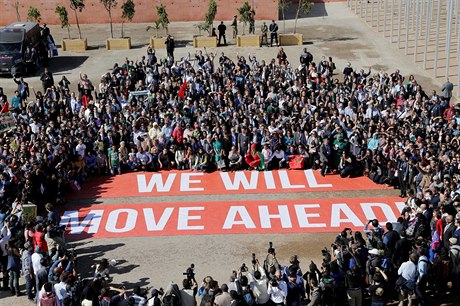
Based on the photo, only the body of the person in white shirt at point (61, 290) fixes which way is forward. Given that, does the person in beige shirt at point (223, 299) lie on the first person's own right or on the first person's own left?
on the first person's own right

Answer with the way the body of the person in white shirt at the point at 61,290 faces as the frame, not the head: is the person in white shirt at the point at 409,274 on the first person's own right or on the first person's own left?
on the first person's own right

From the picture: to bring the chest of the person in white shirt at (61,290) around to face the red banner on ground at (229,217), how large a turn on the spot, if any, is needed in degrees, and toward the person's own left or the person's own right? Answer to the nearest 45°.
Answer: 0° — they already face it

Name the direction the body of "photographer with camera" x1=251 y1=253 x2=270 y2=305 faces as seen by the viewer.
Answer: away from the camera

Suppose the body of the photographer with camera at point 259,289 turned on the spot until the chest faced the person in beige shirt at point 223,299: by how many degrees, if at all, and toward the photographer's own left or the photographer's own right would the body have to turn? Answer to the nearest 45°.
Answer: approximately 135° to the photographer's own left

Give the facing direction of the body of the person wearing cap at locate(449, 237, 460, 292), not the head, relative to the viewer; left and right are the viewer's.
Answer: facing away from the viewer and to the left of the viewer

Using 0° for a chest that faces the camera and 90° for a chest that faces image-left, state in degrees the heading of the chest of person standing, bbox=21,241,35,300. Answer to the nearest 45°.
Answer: approximately 225°

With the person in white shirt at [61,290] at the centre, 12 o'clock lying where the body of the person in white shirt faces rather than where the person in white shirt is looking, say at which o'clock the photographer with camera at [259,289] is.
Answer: The photographer with camera is roughly at 2 o'clock from the person in white shirt.

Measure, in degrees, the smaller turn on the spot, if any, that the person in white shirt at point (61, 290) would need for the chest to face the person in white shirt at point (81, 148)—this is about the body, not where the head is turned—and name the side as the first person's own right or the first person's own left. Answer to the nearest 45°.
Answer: approximately 45° to the first person's own left

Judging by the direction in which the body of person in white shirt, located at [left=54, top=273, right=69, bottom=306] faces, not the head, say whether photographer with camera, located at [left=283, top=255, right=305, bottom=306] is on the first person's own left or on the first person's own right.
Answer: on the first person's own right
